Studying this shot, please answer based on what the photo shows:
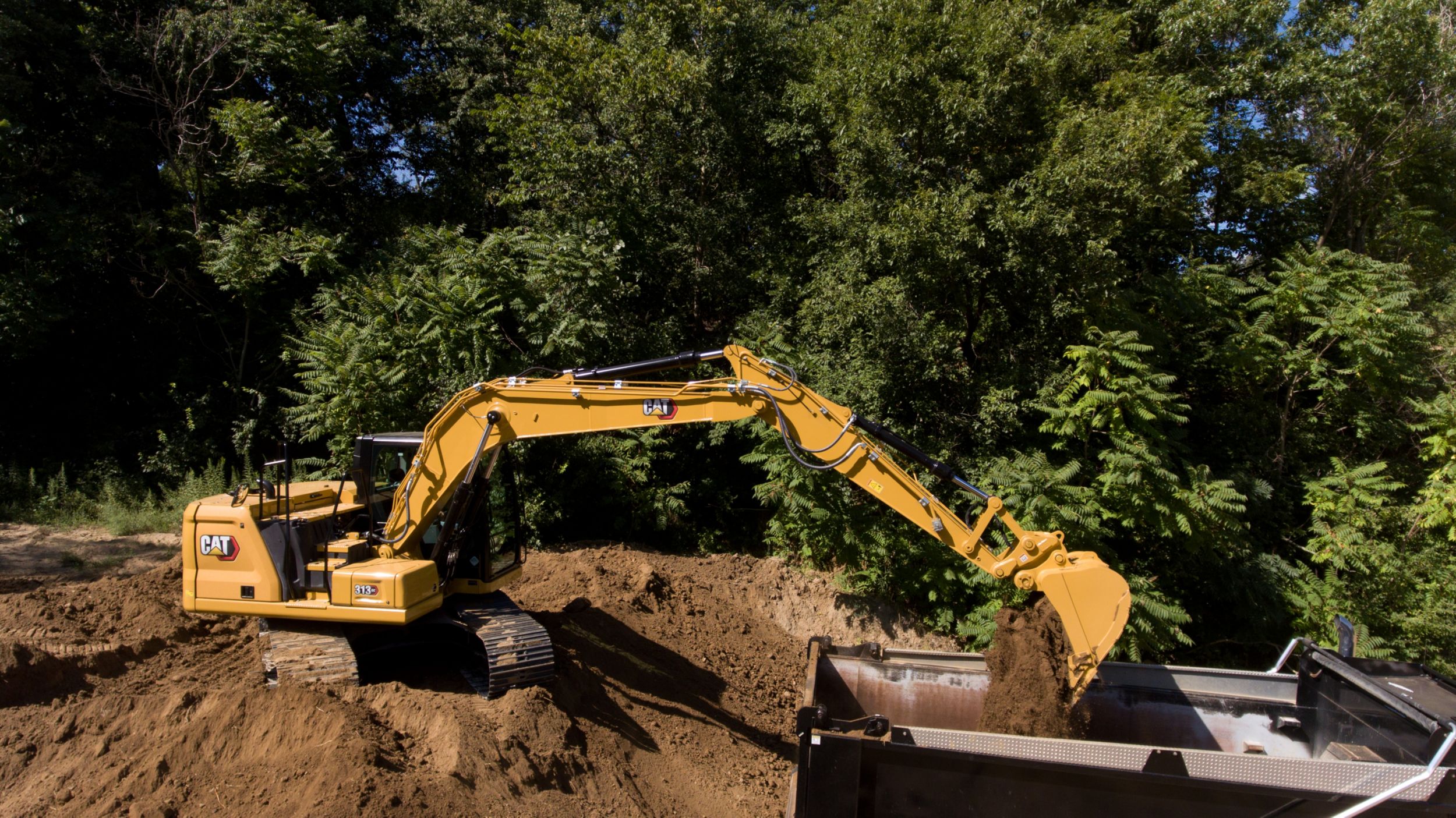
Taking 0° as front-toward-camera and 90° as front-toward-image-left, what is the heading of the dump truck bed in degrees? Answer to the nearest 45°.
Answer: approximately 270°

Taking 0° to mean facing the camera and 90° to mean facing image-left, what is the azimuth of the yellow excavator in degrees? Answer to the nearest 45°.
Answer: approximately 270°

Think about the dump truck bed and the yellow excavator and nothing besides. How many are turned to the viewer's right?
2

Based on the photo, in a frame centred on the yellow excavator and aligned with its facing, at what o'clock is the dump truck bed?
The dump truck bed is roughly at 1 o'clock from the yellow excavator.

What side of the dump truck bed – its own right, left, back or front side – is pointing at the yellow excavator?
back
